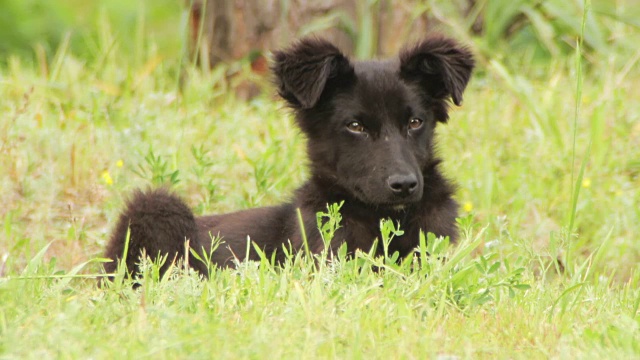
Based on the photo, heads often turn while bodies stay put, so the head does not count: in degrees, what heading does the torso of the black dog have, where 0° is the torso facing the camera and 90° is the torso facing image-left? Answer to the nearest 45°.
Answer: approximately 315°

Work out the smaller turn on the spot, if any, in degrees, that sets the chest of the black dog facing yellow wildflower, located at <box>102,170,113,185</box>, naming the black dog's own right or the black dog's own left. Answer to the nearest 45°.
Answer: approximately 180°
